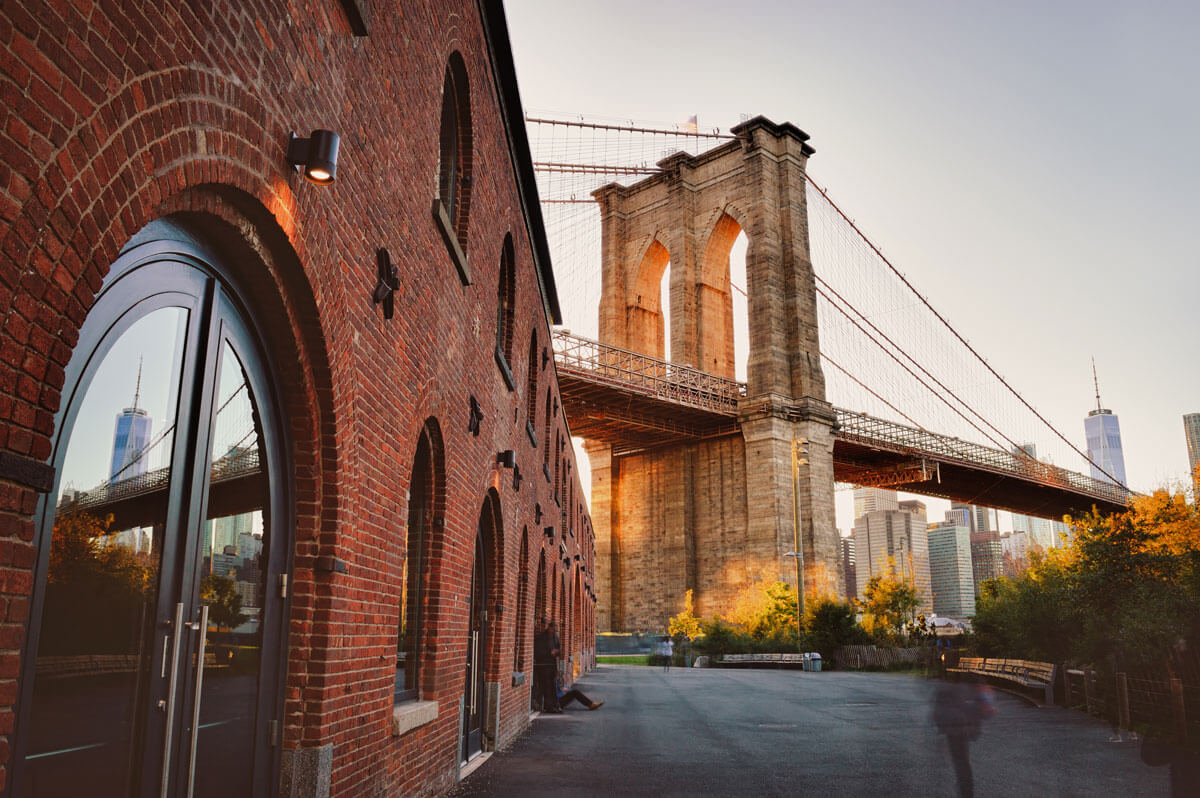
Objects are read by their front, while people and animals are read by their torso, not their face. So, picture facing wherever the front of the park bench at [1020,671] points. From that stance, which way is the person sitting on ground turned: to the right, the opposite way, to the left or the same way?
the opposite way

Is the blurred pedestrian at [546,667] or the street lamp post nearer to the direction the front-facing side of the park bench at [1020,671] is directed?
the blurred pedestrian

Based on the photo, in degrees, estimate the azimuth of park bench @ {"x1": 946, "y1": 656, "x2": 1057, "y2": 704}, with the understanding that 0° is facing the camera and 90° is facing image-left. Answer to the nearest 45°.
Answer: approximately 45°

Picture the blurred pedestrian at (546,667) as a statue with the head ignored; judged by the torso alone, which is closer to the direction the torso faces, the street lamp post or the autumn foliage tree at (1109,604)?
the autumn foliage tree

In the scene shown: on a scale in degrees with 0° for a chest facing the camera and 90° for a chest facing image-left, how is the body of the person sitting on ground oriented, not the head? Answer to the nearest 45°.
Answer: approximately 270°

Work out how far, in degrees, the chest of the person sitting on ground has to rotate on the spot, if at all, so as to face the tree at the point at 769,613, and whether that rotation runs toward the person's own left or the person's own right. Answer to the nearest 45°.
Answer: approximately 90° to the person's own left

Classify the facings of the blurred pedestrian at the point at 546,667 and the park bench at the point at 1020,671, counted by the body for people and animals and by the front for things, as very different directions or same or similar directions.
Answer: very different directions

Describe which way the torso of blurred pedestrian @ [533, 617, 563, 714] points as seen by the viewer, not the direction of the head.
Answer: to the viewer's right

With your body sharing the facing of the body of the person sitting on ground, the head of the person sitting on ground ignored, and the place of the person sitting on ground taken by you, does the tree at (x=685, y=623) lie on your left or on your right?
on your left

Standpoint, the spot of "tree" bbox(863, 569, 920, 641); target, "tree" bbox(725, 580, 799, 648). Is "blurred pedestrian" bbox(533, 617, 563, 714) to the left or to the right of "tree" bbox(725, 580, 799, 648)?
left
